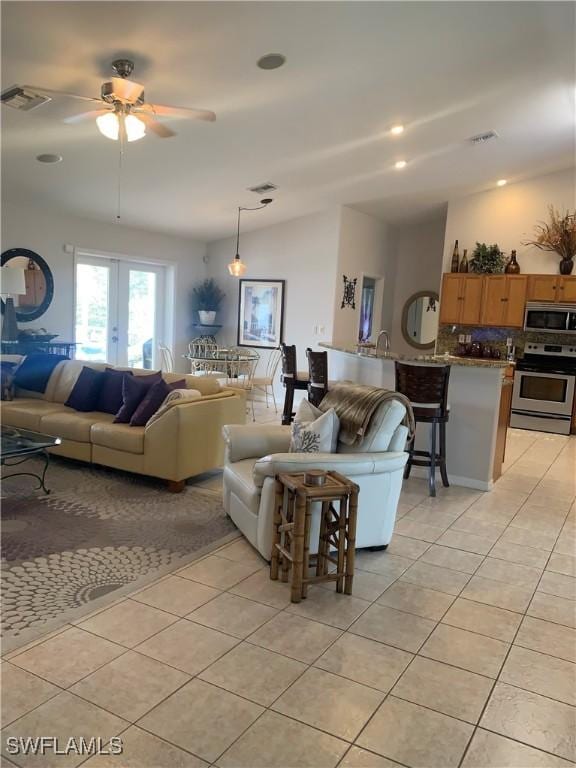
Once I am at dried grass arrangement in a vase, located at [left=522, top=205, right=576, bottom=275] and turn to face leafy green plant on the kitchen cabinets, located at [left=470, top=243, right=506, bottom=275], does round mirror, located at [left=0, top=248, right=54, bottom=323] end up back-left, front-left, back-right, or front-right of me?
front-left

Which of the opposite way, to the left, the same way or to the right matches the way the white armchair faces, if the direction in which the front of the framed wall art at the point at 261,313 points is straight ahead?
to the right

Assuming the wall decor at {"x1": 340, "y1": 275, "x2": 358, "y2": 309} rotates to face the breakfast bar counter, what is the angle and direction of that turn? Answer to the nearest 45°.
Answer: approximately 45° to its right

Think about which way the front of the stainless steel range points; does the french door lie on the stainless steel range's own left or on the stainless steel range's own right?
on the stainless steel range's own right

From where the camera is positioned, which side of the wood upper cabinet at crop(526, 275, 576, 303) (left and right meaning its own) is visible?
front

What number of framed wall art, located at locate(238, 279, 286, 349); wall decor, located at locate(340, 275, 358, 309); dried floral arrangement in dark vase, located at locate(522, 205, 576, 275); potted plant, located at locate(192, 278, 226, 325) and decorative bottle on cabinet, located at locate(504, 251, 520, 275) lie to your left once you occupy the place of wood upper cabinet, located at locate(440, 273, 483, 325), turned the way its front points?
2

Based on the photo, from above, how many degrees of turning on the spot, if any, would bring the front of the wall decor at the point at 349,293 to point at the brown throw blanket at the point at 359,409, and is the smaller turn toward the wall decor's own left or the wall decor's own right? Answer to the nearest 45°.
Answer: approximately 45° to the wall decor's own right

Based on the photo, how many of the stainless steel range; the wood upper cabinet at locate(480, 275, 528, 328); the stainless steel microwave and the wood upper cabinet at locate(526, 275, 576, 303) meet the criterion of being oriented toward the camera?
4

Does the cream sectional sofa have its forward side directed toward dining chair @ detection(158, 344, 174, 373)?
no

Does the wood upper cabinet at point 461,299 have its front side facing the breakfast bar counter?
yes

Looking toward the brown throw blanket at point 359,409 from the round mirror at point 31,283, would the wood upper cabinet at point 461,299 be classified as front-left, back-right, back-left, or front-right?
front-left

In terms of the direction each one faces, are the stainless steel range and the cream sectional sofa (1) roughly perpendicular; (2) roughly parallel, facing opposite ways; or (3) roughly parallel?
roughly parallel

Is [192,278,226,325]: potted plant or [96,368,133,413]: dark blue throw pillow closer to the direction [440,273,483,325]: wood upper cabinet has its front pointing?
the dark blue throw pillow

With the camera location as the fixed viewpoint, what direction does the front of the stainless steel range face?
facing the viewer

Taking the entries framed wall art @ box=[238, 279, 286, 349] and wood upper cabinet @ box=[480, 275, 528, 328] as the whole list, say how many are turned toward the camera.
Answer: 2

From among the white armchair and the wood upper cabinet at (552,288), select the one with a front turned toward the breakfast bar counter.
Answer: the wood upper cabinet

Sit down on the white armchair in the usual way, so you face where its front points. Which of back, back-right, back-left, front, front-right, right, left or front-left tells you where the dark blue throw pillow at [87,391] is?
front-right

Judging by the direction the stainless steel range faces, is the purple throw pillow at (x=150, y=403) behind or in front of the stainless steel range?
in front

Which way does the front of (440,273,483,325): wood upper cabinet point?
toward the camera
